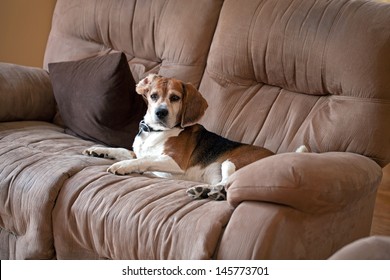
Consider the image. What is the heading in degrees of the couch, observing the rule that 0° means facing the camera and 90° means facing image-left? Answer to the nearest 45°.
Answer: approximately 45°
